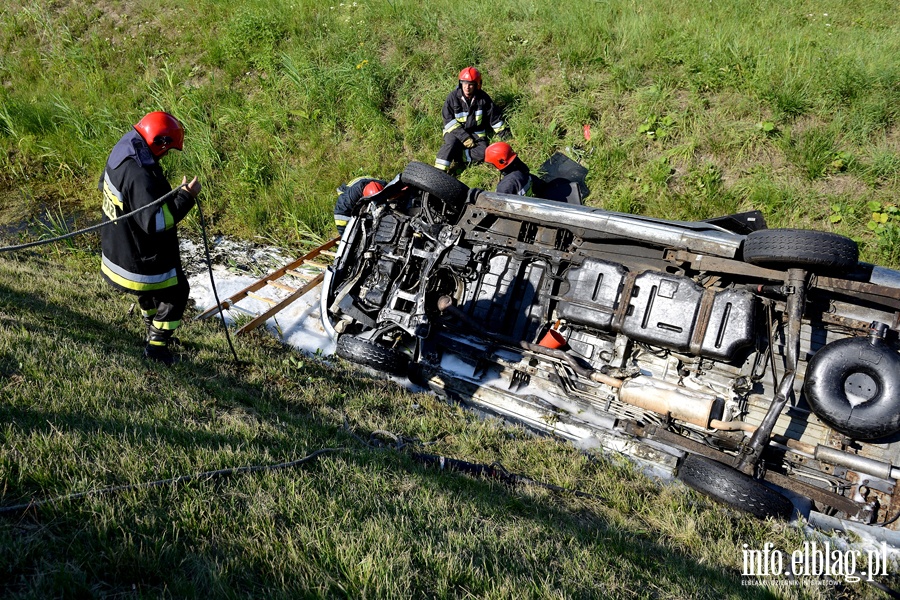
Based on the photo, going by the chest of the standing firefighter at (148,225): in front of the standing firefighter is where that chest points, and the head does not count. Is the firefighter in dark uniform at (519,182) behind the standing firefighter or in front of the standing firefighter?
in front

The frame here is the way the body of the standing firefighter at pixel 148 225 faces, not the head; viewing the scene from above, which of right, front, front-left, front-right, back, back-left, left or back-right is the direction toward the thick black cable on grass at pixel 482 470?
front-right

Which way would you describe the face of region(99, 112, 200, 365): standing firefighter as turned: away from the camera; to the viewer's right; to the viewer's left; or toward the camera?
to the viewer's right

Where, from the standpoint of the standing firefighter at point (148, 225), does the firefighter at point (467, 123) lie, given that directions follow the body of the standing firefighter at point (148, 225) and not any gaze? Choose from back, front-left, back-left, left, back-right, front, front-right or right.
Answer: front-left

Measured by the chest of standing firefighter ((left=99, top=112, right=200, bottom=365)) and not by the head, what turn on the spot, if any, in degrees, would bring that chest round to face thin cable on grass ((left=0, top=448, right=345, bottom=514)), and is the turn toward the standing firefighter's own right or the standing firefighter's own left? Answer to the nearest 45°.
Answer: approximately 90° to the standing firefighter's own right

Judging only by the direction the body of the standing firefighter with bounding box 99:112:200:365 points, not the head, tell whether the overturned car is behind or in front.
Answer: in front

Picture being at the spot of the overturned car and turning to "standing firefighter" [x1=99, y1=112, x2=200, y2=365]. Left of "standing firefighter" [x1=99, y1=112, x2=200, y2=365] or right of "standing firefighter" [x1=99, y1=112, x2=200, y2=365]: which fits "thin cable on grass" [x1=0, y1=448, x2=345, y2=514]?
left

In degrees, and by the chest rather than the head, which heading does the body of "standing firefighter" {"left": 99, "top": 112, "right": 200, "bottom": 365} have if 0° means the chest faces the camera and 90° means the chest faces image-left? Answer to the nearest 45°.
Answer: approximately 270°

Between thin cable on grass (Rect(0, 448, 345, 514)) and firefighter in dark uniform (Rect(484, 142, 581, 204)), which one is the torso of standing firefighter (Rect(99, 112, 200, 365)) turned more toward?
the firefighter in dark uniform

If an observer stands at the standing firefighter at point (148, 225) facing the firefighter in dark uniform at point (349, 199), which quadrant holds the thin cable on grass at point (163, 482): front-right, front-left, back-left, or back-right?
back-right

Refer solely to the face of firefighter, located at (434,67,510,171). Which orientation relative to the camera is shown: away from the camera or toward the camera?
toward the camera

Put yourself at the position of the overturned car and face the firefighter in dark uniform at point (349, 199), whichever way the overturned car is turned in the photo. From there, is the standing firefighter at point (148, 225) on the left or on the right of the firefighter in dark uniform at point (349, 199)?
left
